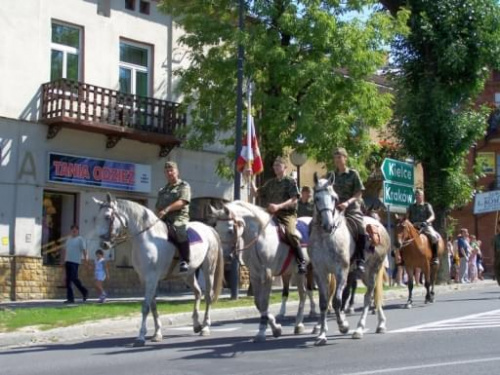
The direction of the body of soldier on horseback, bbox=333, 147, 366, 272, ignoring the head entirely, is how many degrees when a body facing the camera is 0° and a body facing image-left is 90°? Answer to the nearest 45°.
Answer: approximately 45°

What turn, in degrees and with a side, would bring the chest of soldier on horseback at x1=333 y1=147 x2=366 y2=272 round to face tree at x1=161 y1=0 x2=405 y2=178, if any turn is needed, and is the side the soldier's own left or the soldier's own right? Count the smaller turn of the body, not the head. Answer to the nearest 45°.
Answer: approximately 135° to the soldier's own right

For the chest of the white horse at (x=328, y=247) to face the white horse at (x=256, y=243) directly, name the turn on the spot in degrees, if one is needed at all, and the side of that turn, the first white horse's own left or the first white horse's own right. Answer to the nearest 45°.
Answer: approximately 45° to the first white horse's own right

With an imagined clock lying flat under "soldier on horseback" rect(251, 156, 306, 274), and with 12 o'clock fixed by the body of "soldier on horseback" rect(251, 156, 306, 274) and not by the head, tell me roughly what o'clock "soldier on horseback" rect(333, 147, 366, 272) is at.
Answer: "soldier on horseback" rect(333, 147, 366, 272) is roughly at 8 o'clock from "soldier on horseback" rect(251, 156, 306, 274).

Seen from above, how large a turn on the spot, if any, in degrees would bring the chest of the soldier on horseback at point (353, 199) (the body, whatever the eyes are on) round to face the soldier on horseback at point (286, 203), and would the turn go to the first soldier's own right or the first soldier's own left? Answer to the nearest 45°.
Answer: approximately 45° to the first soldier's own right

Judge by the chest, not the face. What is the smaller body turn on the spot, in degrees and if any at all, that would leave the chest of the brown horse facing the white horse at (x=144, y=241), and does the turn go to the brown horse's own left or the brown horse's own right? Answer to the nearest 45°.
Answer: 0° — it already faces it

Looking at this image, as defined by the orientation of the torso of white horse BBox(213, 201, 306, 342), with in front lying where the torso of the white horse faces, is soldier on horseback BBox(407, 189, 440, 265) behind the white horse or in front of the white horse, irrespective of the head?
behind

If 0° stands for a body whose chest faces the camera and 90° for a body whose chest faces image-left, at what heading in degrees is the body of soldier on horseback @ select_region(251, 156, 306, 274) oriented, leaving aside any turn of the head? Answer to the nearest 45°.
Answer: approximately 45°
